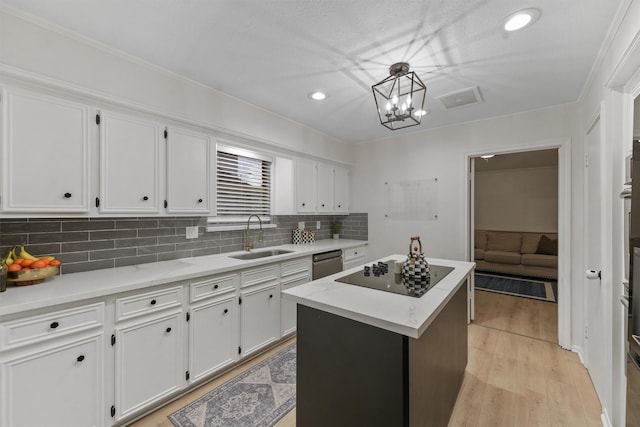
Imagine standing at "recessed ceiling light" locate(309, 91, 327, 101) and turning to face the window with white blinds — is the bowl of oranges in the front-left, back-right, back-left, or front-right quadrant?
front-left

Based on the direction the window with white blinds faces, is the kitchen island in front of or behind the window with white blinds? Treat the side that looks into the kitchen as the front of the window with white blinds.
in front

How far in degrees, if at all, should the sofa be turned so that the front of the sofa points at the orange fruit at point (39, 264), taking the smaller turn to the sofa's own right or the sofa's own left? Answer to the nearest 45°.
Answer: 0° — it already faces it

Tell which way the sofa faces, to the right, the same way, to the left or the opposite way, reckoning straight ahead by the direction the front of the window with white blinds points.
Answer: to the right

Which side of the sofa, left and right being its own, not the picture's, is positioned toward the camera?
front

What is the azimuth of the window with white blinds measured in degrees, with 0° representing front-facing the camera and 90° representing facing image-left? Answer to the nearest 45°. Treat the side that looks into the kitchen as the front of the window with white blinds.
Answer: approximately 315°

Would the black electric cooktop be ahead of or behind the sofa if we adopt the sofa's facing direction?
ahead

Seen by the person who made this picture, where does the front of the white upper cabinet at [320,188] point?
facing the viewer and to the right of the viewer
